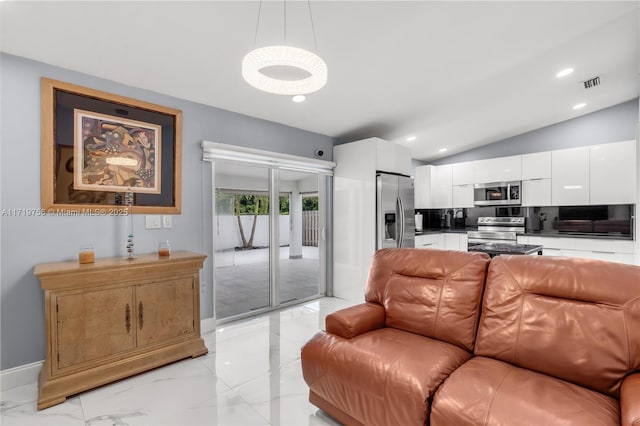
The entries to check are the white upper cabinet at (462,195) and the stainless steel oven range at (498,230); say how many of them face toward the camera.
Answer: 2

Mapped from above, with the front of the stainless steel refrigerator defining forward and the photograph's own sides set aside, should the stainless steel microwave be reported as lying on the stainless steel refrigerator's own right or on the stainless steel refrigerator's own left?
on the stainless steel refrigerator's own left

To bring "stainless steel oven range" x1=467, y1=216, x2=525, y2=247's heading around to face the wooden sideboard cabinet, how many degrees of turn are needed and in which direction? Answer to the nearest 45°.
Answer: approximately 45° to its right

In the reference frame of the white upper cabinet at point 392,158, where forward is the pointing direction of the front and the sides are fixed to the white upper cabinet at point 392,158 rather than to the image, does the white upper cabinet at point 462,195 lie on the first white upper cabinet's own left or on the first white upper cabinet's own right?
on the first white upper cabinet's own left

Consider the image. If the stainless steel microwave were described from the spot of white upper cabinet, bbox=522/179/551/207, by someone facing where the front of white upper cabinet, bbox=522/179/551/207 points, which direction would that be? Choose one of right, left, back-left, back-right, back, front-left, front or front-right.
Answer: right

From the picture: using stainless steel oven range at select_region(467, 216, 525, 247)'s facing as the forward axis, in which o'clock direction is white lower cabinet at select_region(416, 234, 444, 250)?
The white lower cabinet is roughly at 2 o'clock from the stainless steel oven range.

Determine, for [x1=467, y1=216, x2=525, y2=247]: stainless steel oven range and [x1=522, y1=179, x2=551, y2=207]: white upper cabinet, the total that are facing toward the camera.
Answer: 2
